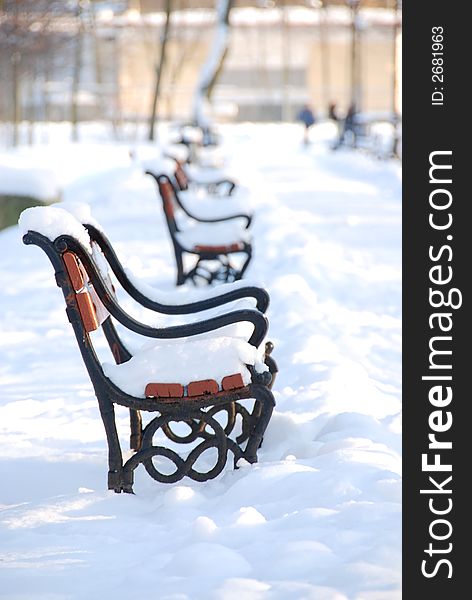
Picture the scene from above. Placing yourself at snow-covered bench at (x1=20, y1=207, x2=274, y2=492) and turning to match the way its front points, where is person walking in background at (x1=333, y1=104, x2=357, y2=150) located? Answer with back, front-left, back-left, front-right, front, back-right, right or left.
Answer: left

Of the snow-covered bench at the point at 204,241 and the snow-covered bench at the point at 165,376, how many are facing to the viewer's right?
2

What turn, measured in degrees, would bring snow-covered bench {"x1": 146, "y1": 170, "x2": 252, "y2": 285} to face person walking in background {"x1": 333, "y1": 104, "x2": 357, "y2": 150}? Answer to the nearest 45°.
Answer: approximately 90° to its left

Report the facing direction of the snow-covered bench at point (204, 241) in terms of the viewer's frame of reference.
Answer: facing to the right of the viewer

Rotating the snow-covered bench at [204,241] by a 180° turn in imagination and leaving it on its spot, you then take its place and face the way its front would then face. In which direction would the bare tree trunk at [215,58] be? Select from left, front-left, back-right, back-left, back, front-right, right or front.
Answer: right

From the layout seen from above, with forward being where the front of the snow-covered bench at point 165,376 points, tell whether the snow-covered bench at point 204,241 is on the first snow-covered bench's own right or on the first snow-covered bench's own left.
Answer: on the first snow-covered bench's own left

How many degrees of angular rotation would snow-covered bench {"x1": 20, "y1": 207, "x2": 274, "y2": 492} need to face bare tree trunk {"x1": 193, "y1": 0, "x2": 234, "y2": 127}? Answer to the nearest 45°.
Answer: approximately 90° to its left

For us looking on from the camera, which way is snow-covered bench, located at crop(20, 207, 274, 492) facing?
facing to the right of the viewer
